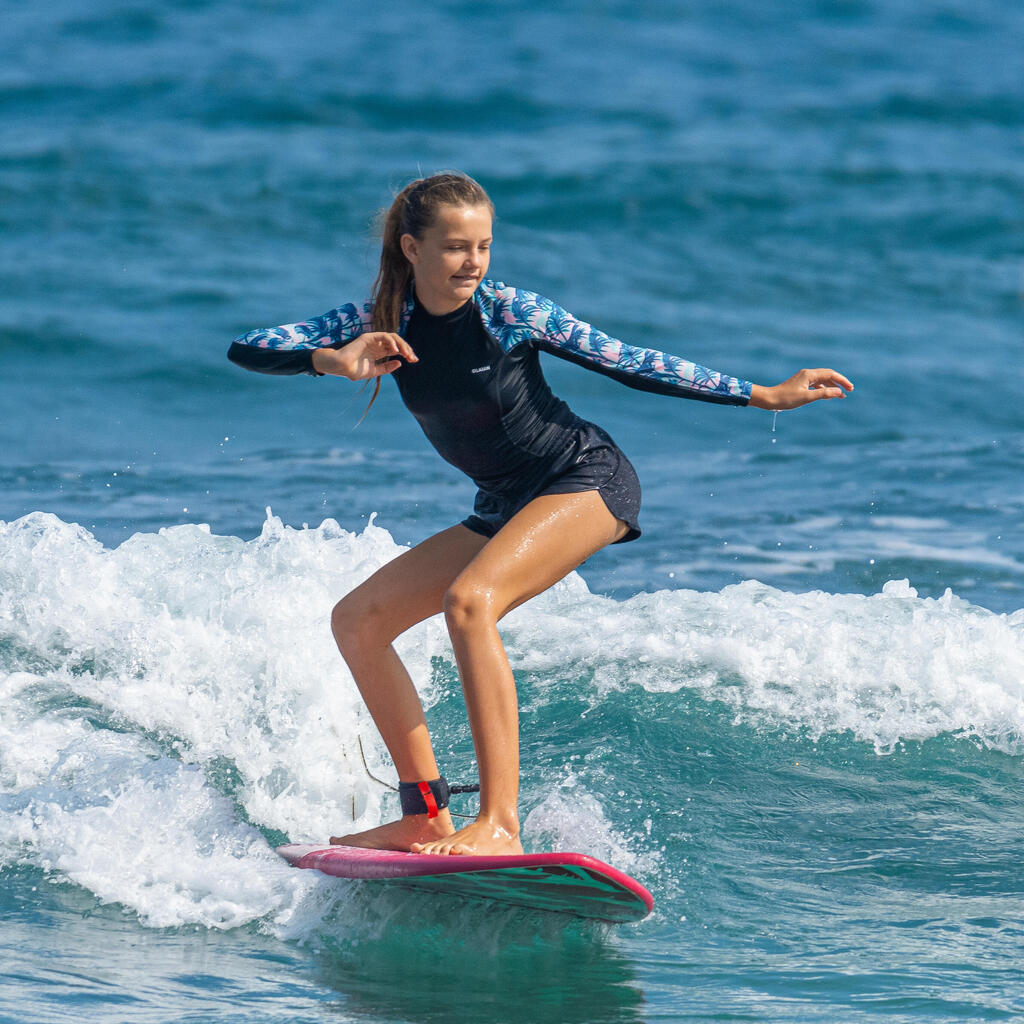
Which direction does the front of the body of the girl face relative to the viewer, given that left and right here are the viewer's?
facing the viewer and to the left of the viewer

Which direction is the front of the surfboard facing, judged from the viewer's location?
facing the viewer and to the right of the viewer
